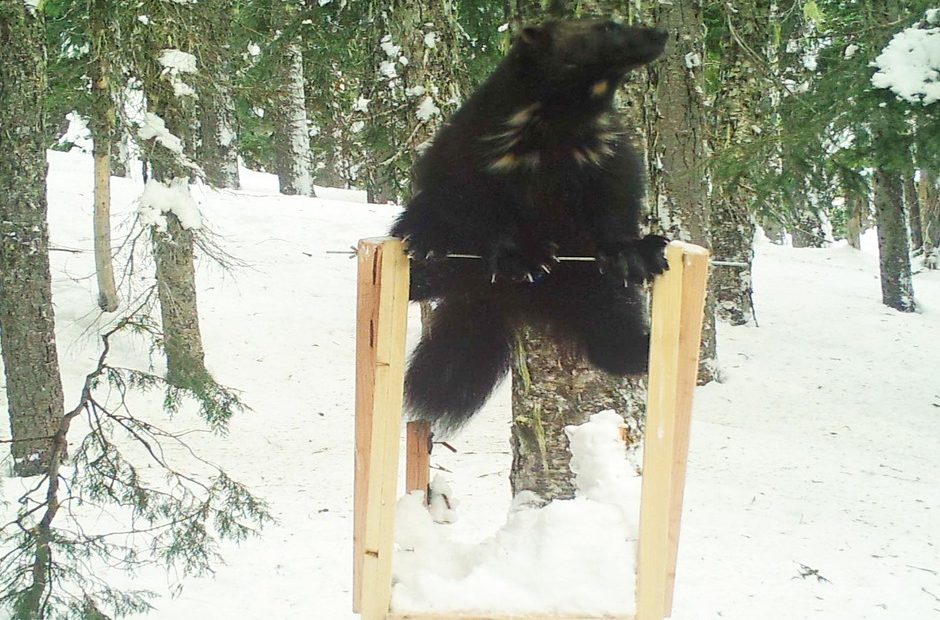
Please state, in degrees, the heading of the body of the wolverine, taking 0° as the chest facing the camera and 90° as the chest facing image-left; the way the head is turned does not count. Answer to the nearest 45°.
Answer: approximately 315°

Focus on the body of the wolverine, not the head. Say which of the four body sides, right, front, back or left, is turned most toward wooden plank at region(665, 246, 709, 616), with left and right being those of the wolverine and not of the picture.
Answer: left

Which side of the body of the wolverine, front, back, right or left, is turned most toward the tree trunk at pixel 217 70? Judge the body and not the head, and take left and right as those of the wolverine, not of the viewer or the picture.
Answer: back

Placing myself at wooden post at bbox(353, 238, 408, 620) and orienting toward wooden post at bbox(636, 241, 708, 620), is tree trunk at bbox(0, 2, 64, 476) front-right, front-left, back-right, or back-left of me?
back-left
